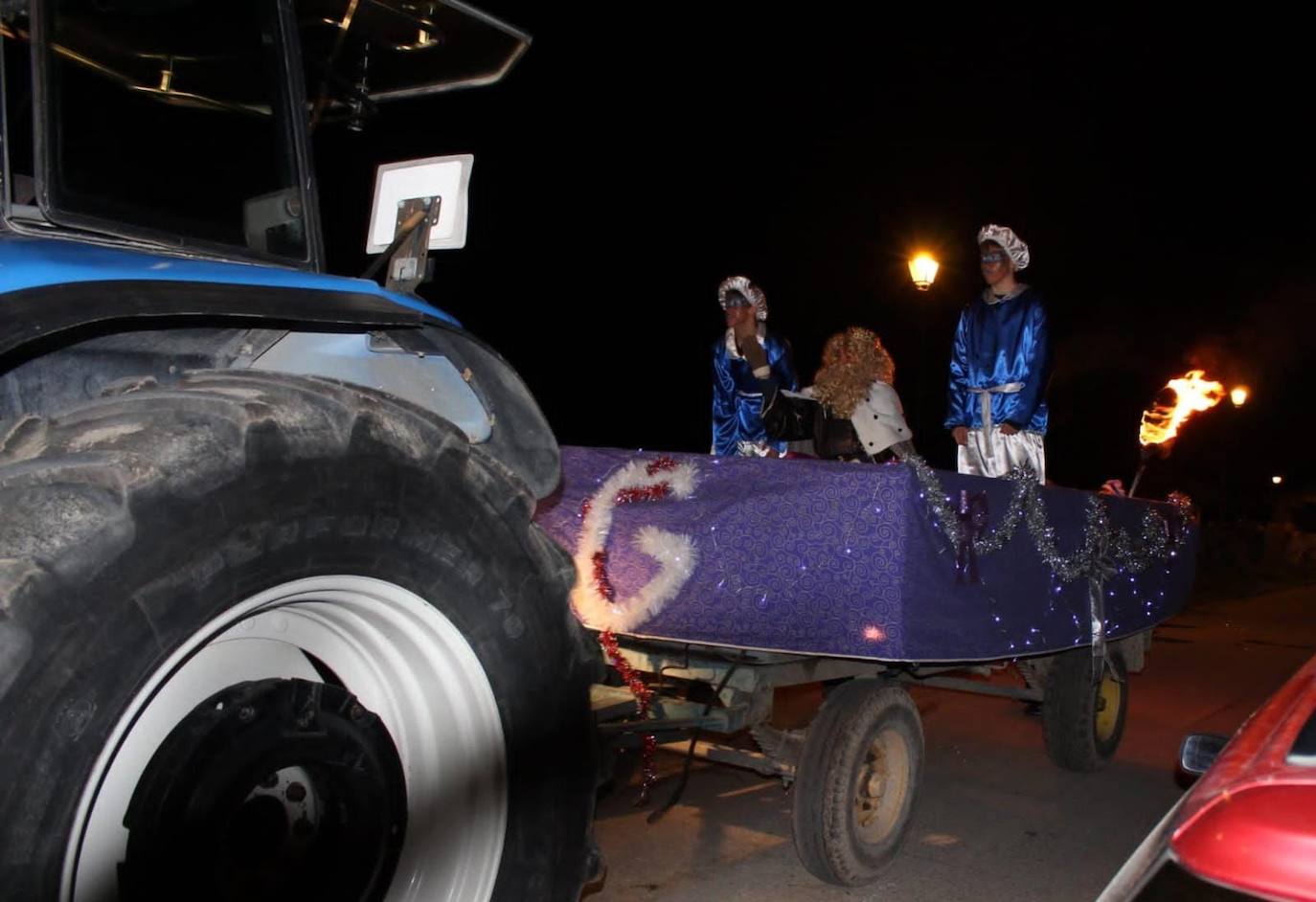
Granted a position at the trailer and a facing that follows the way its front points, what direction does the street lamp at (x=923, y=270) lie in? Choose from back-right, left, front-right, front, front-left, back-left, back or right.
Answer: back-right

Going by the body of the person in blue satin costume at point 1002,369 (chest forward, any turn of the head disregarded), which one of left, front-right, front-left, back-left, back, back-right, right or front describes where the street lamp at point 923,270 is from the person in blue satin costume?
back-right

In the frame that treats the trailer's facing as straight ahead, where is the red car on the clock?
The red car is roughly at 10 o'clock from the trailer.

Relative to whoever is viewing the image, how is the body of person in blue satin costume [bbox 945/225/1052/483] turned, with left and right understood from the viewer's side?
facing the viewer and to the left of the viewer

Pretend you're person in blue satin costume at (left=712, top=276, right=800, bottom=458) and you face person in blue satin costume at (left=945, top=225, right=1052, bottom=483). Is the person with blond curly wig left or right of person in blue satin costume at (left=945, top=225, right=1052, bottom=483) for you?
right

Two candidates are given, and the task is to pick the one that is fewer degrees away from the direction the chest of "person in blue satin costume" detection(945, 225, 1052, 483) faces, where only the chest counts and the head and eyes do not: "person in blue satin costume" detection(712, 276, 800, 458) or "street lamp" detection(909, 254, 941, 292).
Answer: the person in blue satin costume

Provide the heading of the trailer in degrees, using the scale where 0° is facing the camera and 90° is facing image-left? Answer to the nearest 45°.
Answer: approximately 45°

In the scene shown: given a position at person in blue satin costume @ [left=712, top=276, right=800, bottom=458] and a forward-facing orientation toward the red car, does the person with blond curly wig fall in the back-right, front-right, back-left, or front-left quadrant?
front-left

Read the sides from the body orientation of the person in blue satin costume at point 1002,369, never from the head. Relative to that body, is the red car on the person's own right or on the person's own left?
on the person's own left
